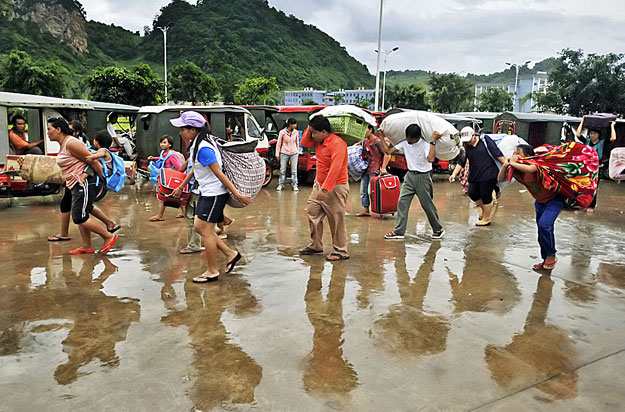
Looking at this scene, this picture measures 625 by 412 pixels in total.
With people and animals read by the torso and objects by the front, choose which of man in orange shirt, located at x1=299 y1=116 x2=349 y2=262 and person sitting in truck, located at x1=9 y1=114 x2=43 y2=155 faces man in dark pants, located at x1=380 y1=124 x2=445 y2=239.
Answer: the person sitting in truck

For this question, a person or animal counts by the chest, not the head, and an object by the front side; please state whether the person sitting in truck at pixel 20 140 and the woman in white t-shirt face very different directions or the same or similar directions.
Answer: very different directions

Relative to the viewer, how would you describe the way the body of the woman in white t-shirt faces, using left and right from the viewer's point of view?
facing to the left of the viewer

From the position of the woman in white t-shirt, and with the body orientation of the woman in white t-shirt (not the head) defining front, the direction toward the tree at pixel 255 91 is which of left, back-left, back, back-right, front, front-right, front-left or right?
right

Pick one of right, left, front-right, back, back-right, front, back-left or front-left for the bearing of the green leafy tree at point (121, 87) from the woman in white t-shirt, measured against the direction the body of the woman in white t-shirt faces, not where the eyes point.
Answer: right

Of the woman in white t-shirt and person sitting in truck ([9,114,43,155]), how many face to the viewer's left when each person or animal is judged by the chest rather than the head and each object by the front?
1

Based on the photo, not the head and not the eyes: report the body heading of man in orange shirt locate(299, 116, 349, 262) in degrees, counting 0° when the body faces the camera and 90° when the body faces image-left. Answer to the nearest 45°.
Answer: approximately 45°

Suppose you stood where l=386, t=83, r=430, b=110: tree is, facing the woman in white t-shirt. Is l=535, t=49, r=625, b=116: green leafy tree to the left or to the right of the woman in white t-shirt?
left

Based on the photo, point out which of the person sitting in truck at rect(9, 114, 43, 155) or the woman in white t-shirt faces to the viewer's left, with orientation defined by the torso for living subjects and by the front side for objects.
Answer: the woman in white t-shirt

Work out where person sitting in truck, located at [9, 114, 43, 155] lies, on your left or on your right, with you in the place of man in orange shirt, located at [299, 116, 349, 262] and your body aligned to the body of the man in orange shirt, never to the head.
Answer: on your right

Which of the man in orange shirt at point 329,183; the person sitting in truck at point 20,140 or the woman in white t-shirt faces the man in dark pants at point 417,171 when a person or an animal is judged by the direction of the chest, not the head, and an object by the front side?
the person sitting in truck
